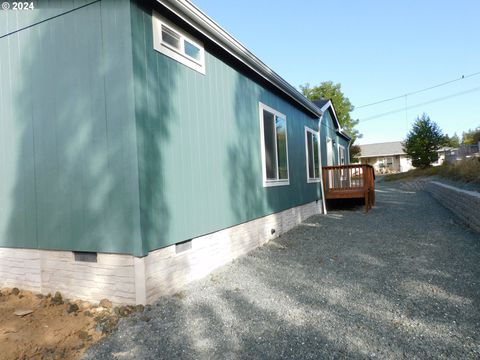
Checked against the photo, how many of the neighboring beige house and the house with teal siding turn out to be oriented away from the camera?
0

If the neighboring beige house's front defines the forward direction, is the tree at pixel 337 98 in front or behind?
in front

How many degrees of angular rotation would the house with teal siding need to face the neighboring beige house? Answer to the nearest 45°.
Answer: approximately 90° to its left

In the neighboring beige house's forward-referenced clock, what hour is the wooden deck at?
The wooden deck is roughly at 12 o'clock from the neighboring beige house.

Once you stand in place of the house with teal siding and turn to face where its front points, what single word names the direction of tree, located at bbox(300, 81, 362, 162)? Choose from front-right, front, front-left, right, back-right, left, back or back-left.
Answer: left

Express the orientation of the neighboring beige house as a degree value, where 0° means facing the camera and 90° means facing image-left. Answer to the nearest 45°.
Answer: approximately 0°

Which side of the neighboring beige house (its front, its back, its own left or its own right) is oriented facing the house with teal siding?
front

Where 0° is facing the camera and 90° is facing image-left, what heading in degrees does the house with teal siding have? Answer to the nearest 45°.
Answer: approximately 315°

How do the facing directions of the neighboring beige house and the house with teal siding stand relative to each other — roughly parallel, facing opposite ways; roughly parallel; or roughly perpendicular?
roughly perpendicular
